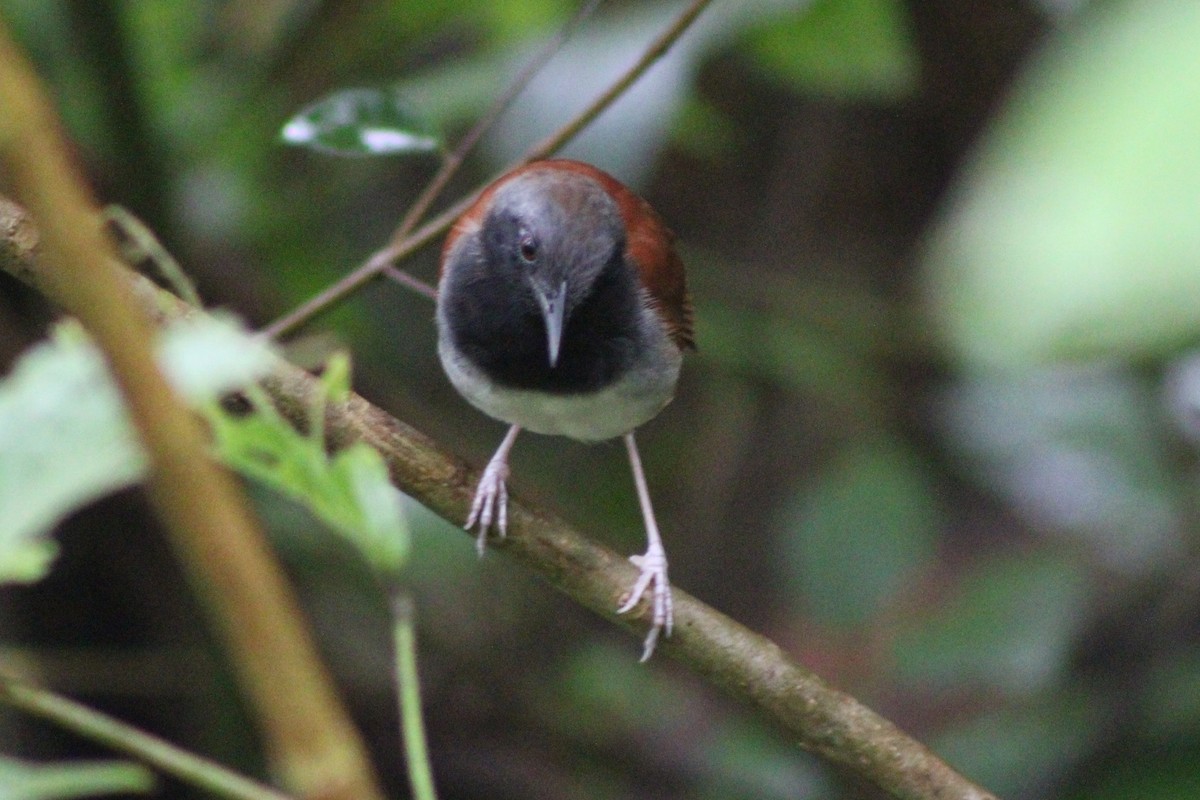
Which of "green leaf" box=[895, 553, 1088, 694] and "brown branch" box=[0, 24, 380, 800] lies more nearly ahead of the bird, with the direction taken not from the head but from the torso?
the brown branch

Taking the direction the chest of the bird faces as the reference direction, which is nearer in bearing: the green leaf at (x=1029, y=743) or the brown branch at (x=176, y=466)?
the brown branch

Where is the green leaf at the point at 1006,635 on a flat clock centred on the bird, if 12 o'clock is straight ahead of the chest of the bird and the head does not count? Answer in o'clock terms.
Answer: The green leaf is roughly at 8 o'clock from the bird.

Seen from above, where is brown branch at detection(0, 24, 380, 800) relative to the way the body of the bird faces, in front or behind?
in front
